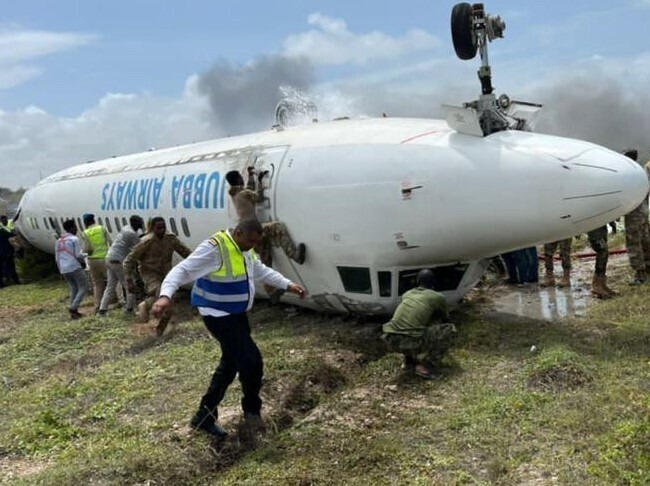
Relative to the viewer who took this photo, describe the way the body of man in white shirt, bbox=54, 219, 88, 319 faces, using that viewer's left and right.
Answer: facing away from the viewer and to the right of the viewer

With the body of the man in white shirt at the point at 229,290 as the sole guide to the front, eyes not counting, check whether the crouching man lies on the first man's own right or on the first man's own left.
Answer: on the first man's own left

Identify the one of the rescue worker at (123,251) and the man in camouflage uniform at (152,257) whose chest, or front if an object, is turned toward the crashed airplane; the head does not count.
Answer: the rescue worker

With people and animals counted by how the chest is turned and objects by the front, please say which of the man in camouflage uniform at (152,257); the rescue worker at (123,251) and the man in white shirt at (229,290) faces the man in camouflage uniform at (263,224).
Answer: the man in camouflage uniform at (152,257)

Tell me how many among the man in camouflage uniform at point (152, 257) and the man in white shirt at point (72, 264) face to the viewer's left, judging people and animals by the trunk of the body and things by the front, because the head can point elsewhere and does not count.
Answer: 0

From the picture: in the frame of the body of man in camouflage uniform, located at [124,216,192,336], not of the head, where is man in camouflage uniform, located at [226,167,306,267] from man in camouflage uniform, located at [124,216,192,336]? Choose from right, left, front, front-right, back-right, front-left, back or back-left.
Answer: left

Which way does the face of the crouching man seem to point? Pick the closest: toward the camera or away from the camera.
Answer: away from the camera

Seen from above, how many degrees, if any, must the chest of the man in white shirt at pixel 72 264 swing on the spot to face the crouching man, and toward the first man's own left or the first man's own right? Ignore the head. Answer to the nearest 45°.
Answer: approximately 90° to the first man's own right

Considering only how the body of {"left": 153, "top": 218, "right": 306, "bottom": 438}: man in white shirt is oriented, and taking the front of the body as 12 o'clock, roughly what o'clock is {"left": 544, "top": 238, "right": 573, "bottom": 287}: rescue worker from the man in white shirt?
The rescue worker is roughly at 9 o'clock from the man in white shirt.

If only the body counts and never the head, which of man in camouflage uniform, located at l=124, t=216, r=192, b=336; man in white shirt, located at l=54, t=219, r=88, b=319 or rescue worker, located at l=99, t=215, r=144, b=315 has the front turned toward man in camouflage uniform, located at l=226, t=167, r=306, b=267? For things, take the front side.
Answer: the rescue worker

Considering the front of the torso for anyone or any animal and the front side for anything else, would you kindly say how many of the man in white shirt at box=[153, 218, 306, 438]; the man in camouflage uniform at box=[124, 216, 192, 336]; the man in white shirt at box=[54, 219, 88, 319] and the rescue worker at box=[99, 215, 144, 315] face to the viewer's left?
0

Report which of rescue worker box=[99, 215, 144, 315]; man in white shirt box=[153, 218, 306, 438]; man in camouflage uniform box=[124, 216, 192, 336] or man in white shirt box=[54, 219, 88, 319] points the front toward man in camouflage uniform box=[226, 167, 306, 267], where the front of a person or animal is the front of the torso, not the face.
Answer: the rescue worker

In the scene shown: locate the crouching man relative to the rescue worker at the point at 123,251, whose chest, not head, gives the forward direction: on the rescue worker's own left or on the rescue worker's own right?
on the rescue worker's own right

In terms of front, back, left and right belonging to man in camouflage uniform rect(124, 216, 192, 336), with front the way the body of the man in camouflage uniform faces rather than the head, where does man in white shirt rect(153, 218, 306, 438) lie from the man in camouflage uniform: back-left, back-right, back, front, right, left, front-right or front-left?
front-right

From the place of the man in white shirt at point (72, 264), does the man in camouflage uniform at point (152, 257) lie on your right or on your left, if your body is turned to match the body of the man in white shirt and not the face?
on your right

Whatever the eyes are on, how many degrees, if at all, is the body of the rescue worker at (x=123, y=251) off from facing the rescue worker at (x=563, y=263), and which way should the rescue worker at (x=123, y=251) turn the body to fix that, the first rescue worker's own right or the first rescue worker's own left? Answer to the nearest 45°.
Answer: approximately 45° to the first rescue worker's own right
